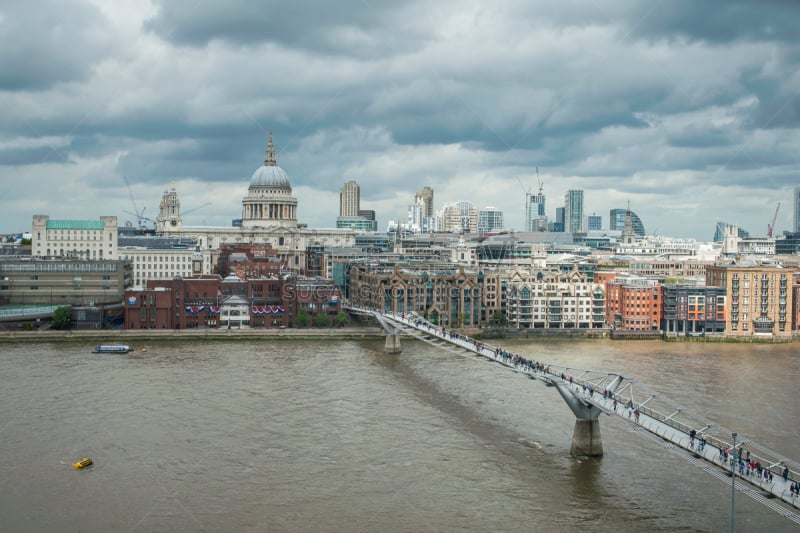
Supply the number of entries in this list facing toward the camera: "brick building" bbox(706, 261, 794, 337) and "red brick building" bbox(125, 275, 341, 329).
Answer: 2

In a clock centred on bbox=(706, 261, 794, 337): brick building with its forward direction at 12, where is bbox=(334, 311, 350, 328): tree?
The tree is roughly at 2 o'clock from the brick building.

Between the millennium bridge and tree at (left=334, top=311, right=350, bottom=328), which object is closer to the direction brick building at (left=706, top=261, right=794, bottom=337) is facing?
the millennium bridge

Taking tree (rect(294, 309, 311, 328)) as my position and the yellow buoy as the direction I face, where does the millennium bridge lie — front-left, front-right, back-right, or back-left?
front-left

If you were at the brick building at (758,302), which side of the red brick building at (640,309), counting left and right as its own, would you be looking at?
left

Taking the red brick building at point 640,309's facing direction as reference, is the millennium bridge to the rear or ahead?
ahead

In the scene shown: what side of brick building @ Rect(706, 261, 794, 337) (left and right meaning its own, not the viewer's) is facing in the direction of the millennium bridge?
front

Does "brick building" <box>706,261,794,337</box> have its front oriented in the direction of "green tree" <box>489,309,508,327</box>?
no

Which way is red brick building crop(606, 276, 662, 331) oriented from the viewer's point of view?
toward the camera

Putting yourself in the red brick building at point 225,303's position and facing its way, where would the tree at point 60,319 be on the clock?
The tree is roughly at 3 o'clock from the red brick building.

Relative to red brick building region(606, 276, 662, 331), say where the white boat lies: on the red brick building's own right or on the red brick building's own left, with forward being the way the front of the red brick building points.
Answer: on the red brick building's own right

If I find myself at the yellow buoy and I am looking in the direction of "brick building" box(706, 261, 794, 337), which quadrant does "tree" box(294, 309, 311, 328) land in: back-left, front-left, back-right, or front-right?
front-left

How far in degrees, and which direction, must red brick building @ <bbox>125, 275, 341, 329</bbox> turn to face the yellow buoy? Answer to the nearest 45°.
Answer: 0° — it already faces it

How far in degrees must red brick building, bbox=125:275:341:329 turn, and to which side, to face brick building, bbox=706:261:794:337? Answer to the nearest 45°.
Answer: approximately 90° to its left

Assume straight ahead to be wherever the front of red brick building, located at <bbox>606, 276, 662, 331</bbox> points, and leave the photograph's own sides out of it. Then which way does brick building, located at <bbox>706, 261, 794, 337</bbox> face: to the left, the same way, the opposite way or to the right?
the same way

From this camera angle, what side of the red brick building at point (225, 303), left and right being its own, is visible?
front

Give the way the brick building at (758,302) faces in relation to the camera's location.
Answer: facing the viewer

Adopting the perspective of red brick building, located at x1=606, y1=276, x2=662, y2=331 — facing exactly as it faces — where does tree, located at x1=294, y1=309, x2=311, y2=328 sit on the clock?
The tree is roughly at 2 o'clock from the red brick building.
